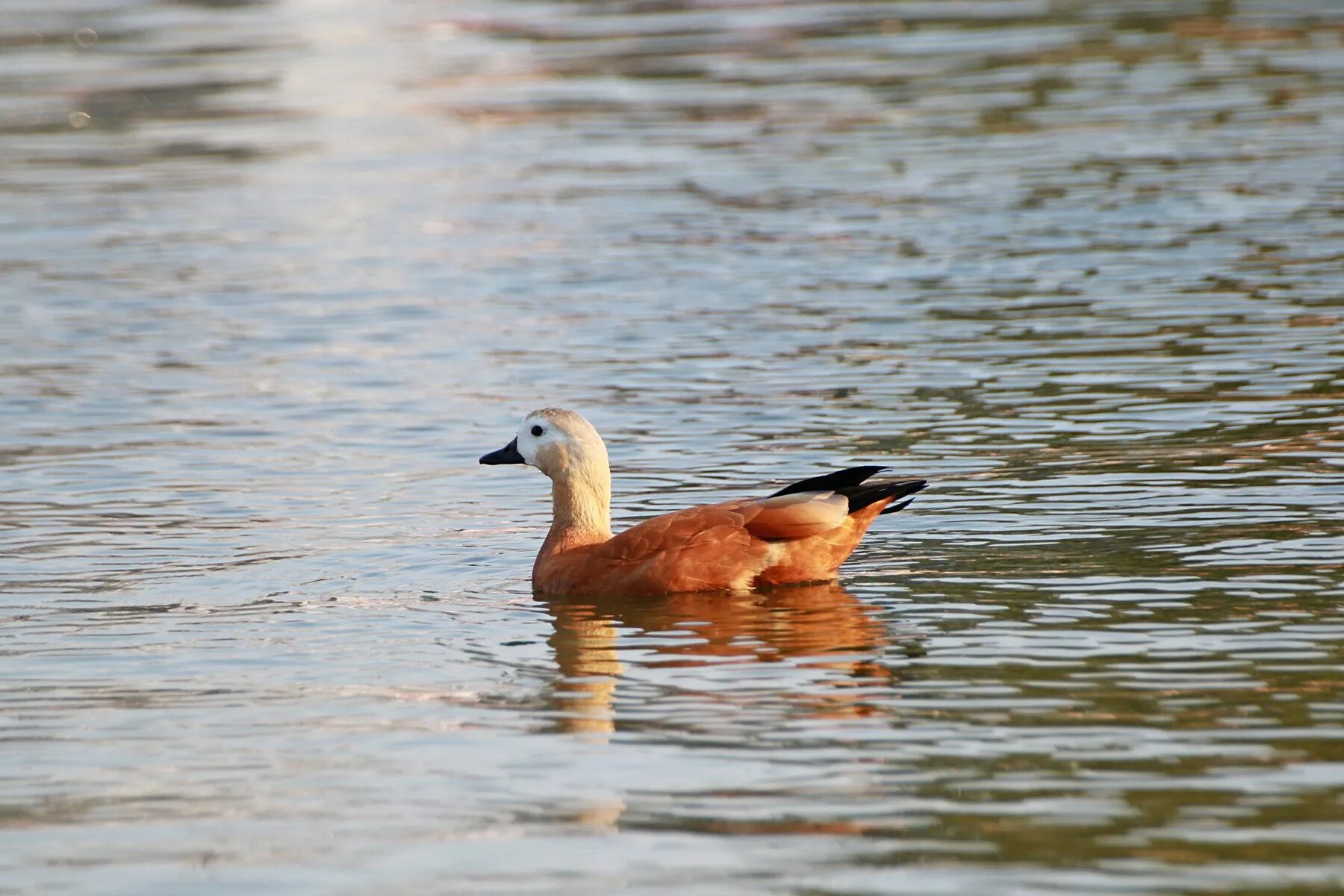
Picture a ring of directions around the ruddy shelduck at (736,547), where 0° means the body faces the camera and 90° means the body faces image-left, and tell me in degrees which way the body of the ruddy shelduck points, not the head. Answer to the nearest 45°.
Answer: approximately 90°
